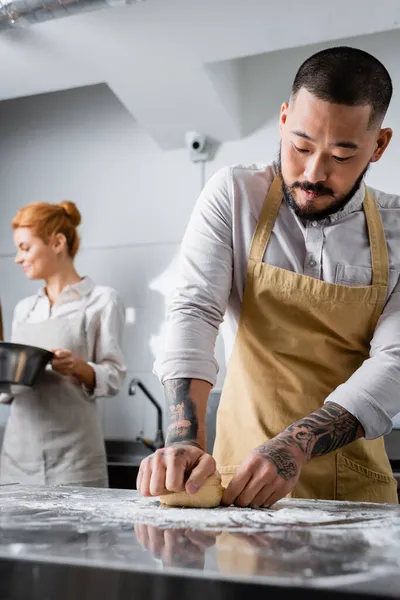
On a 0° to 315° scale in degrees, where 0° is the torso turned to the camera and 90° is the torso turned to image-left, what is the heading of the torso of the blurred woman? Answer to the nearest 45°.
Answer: approximately 45°

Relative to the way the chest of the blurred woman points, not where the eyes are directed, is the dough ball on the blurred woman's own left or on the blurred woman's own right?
on the blurred woman's own left

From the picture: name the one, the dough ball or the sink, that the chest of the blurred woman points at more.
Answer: the dough ball

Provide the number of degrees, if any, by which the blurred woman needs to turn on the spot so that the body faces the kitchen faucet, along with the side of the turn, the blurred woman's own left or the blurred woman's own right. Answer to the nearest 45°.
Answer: approximately 180°

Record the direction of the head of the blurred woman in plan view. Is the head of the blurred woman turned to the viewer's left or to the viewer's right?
to the viewer's left

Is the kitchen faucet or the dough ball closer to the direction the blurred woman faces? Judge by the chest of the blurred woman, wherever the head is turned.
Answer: the dough ball
